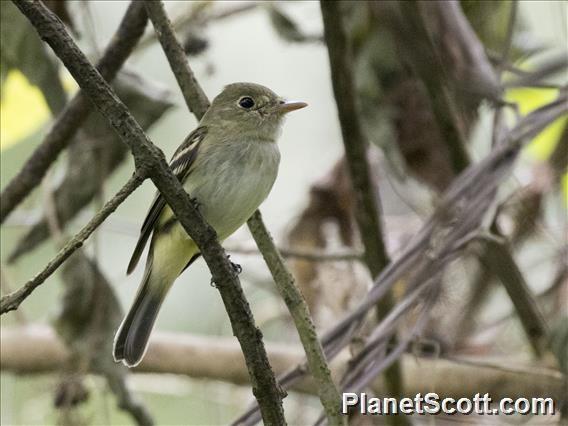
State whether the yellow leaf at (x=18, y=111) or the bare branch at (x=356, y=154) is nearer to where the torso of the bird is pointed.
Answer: the bare branch

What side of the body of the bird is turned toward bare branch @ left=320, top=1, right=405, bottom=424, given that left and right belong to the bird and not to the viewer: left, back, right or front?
left

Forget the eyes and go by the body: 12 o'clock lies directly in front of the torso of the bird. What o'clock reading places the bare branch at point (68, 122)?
The bare branch is roughly at 5 o'clock from the bird.

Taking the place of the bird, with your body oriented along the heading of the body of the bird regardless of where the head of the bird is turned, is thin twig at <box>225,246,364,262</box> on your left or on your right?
on your left

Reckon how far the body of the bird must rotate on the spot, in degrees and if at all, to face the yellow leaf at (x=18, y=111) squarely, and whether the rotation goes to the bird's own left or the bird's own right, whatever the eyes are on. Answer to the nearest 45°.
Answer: approximately 180°
